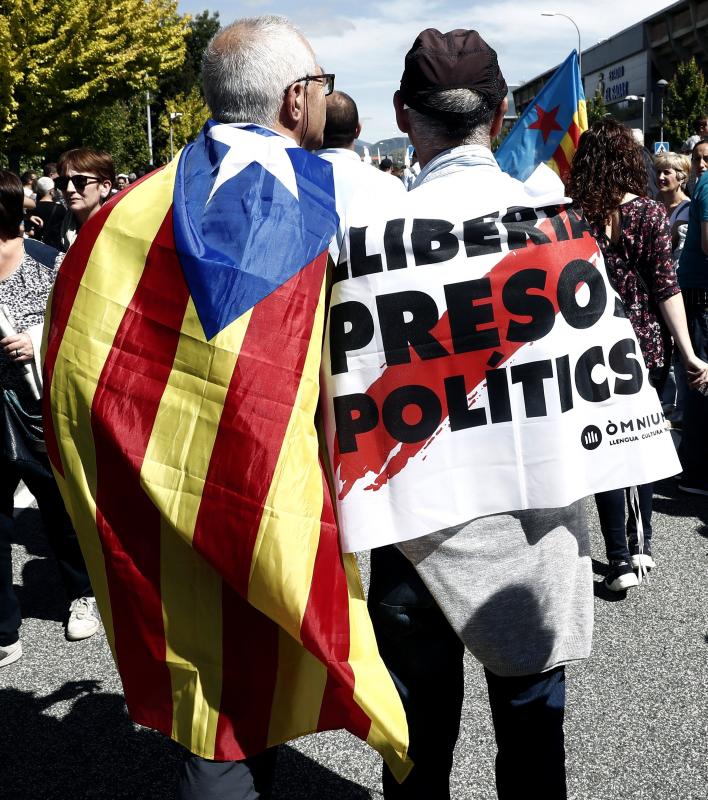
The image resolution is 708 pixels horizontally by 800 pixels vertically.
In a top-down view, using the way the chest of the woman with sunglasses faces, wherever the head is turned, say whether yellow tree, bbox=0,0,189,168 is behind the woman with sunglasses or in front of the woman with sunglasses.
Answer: behind

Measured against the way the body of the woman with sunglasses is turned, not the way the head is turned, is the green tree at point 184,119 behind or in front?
behind

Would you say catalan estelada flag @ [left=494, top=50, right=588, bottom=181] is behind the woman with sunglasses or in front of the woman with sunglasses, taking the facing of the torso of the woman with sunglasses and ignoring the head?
behind

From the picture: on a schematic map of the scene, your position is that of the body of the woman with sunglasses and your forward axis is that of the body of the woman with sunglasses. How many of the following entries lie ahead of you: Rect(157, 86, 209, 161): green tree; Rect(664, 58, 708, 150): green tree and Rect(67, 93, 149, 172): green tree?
0

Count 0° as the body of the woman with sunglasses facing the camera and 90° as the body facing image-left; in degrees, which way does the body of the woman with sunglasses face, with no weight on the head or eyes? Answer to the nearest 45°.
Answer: approximately 45°

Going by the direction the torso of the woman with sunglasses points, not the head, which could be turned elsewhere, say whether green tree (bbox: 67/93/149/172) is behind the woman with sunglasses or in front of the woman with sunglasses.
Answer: behind
